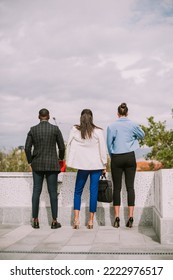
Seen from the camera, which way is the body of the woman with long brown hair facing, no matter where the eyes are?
away from the camera

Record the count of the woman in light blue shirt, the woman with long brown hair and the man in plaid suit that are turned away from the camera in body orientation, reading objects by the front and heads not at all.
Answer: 3

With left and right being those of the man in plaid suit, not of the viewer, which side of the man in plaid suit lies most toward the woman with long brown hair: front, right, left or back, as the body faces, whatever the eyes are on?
right

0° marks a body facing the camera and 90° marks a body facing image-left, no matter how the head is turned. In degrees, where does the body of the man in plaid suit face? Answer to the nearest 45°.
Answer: approximately 180°

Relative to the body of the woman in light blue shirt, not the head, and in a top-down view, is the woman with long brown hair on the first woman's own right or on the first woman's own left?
on the first woman's own left

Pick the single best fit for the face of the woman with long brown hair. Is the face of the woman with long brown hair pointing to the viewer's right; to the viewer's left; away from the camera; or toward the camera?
away from the camera

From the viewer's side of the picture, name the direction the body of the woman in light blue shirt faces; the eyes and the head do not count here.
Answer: away from the camera

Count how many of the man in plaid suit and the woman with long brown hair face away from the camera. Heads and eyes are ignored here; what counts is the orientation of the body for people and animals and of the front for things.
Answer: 2

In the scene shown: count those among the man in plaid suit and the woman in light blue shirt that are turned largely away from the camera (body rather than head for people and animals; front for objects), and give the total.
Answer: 2

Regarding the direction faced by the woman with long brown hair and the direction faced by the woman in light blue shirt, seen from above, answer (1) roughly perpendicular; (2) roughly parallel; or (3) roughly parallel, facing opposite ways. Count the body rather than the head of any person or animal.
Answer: roughly parallel

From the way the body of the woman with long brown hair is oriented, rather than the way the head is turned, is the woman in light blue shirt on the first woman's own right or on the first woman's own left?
on the first woman's own right
